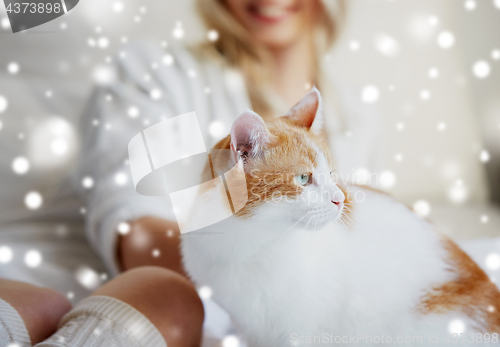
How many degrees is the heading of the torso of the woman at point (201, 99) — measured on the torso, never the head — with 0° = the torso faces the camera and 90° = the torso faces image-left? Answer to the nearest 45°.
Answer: approximately 0°

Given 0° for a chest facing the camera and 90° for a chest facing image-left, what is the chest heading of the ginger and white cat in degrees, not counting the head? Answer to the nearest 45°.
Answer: approximately 45°

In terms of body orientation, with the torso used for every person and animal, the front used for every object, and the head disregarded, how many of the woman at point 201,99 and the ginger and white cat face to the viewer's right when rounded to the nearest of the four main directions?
0
